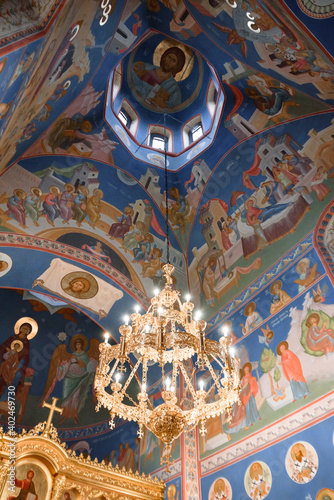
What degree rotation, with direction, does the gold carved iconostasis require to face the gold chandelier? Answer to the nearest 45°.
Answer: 0° — it already faces it

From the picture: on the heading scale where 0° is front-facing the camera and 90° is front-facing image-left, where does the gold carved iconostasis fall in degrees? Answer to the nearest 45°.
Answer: approximately 315°
